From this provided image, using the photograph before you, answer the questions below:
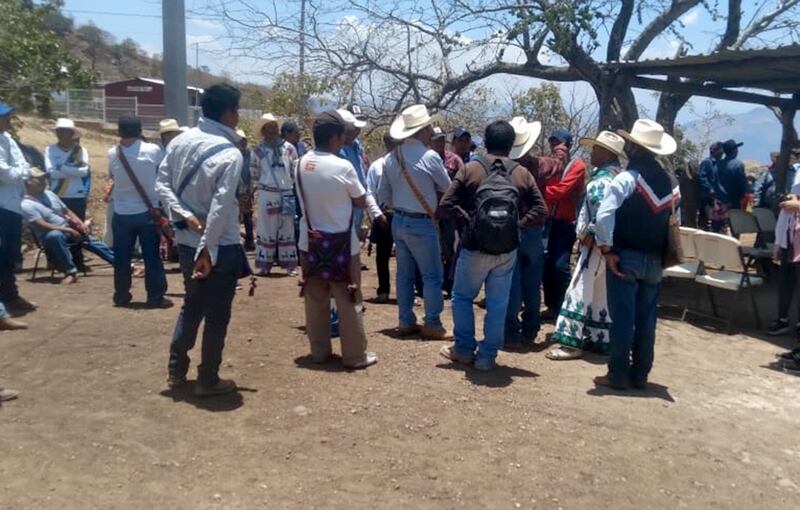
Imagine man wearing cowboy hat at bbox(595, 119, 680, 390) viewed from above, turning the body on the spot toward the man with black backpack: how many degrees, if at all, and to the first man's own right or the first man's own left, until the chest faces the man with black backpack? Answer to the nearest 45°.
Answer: approximately 45° to the first man's own left

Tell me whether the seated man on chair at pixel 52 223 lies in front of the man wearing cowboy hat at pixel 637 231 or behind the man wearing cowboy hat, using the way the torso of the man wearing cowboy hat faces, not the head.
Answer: in front

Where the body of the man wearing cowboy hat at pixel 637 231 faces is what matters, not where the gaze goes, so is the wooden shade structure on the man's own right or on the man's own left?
on the man's own right

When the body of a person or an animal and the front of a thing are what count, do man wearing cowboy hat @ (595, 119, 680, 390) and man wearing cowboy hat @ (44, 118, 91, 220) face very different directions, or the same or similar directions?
very different directions

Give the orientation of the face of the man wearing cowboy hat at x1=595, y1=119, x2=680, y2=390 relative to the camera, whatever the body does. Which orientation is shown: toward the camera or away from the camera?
away from the camera

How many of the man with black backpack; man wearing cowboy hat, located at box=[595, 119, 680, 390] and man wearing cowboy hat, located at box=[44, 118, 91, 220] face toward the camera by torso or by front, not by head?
1

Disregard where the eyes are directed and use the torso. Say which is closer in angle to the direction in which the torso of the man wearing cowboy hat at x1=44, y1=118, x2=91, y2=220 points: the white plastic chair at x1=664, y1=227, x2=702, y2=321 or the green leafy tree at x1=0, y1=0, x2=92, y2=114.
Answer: the white plastic chair

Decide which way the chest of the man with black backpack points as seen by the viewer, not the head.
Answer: away from the camera

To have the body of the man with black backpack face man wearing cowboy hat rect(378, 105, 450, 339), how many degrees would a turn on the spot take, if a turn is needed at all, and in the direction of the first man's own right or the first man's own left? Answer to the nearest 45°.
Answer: approximately 45° to the first man's own left

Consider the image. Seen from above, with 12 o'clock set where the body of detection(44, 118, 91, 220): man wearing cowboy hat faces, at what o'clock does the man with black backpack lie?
The man with black backpack is roughly at 11 o'clock from the man wearing cowboy hat.

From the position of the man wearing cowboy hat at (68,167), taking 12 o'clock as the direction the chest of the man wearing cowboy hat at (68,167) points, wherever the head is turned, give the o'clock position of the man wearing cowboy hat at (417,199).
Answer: the man wearing cowboy hat at (417,199) is roughly at 11 o'clock from the man wearing cowboy hat at (68,167).

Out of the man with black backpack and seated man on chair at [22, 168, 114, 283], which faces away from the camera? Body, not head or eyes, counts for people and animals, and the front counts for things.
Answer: the man with black backpack

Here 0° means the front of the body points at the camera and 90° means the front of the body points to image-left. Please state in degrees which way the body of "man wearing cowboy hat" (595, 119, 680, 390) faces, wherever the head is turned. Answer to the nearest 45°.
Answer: approximately 135°

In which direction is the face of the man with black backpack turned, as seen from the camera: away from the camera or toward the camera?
away from the camera

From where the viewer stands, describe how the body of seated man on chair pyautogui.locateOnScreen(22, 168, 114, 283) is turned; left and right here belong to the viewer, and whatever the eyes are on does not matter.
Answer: facing the viewer and to the right of the viewer

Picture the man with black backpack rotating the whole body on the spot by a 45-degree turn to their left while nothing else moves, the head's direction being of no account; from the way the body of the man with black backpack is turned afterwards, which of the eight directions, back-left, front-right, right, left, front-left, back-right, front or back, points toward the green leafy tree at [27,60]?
front

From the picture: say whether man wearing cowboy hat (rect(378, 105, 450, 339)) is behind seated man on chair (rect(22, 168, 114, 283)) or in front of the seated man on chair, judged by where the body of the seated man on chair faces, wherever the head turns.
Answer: in front
